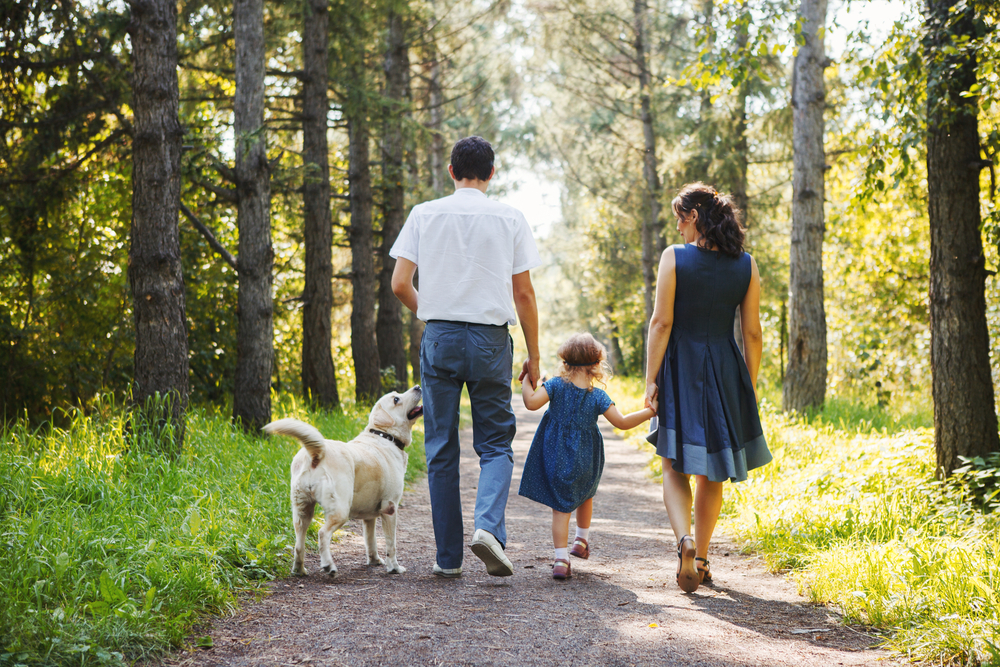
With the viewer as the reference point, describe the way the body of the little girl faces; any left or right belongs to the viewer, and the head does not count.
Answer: facing away from the viewer

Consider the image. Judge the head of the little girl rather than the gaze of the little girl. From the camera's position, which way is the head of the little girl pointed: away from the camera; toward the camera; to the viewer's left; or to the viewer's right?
away from the camera

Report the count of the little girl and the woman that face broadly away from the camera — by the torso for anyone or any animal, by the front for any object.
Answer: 2

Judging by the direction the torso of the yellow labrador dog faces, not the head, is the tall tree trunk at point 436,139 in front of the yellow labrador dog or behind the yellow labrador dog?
in front

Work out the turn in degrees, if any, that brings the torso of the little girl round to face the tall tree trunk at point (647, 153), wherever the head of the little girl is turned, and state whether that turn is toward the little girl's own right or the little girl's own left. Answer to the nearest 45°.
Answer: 0° — they already face it

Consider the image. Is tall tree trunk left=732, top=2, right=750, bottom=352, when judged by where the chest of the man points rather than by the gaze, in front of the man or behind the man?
in front

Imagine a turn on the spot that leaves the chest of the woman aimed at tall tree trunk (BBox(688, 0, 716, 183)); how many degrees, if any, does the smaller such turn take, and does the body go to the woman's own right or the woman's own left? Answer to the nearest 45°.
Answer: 0° — they already face it

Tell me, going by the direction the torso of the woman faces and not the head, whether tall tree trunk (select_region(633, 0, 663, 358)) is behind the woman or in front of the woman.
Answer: in front

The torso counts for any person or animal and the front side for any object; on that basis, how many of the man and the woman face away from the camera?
2

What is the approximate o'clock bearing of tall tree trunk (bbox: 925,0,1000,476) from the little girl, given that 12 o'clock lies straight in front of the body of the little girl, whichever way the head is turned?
The tall tree trunk is roughly at 2 o'clock from the little girl.
